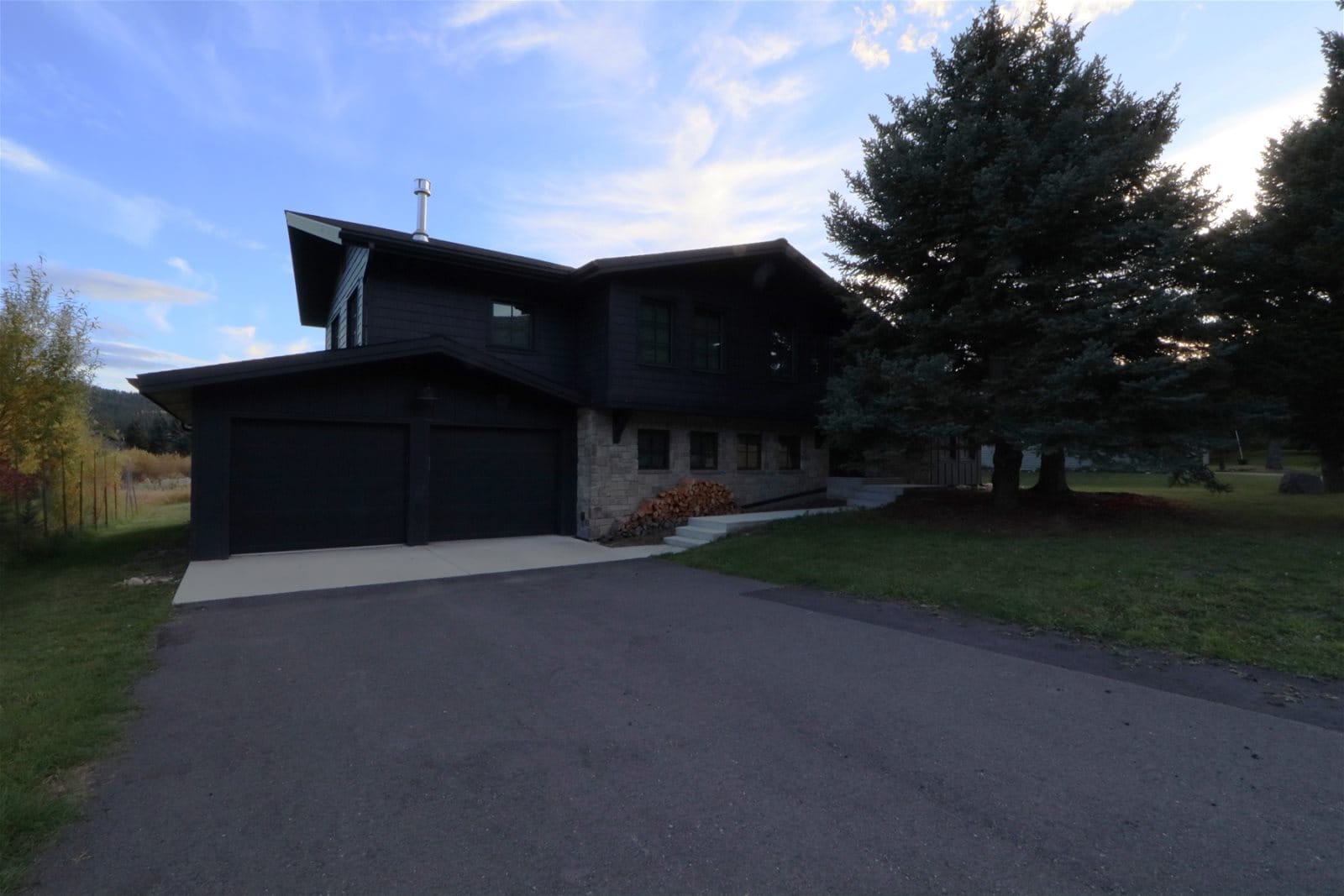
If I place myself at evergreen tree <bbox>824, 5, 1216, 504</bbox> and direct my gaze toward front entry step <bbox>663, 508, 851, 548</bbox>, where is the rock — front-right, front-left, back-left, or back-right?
back-left

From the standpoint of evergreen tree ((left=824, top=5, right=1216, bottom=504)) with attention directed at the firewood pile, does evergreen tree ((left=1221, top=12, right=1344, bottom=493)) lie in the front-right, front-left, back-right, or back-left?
back-right

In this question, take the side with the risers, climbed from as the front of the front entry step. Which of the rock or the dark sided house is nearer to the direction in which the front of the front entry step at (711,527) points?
the dark sided house

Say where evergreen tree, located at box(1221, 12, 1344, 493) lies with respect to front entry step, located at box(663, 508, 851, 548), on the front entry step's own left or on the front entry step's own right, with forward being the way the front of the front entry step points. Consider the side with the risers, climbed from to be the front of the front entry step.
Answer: on the front entry step's own left

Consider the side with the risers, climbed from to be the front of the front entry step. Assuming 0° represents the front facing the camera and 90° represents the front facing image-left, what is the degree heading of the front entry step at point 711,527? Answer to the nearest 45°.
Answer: approximately 45°

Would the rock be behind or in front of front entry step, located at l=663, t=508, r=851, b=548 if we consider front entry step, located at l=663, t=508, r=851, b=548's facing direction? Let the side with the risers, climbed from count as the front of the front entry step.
behind

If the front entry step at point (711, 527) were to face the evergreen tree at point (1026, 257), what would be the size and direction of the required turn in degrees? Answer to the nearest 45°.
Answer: approximately 135° to its left
